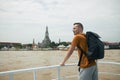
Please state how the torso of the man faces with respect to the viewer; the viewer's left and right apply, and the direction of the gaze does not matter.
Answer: facing to the left of the viewer
